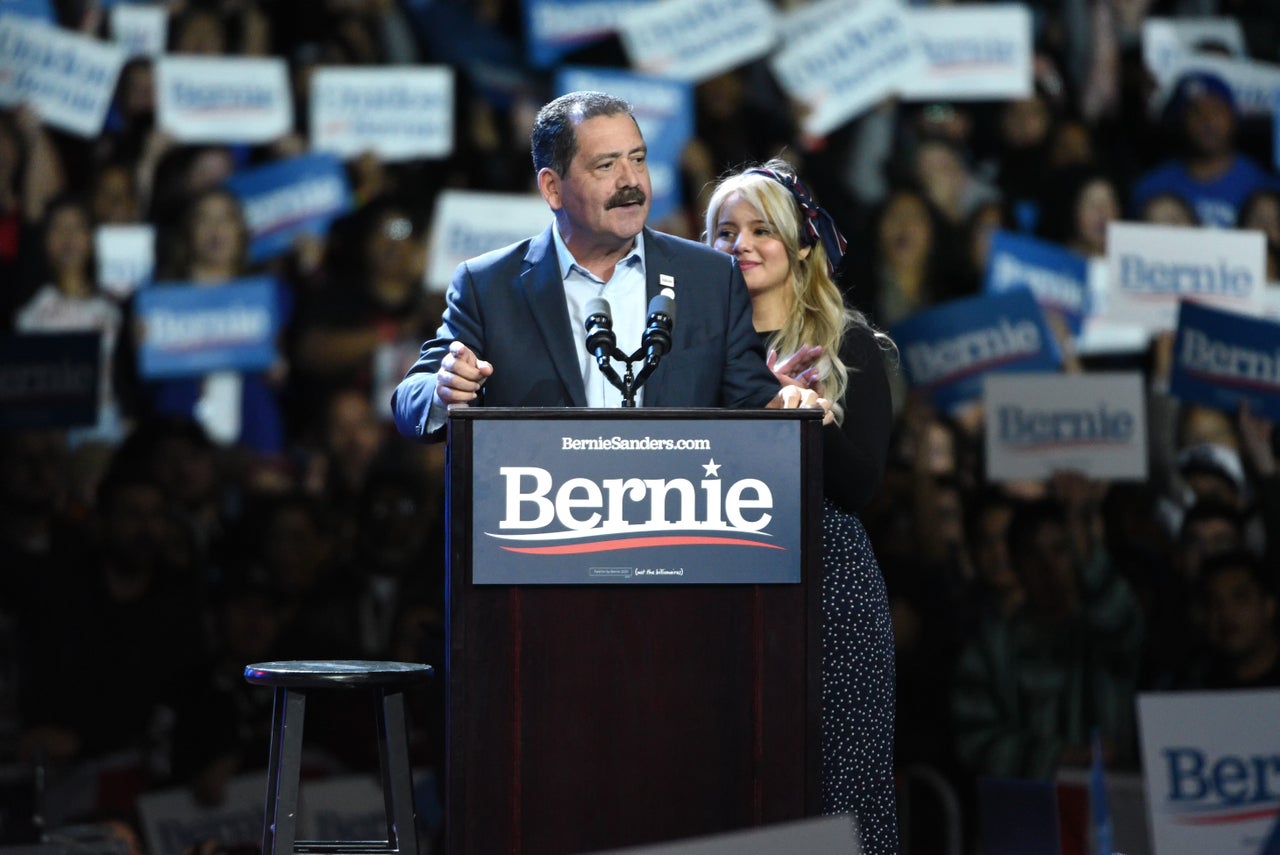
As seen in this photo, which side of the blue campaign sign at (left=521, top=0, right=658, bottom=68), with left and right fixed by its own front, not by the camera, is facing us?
front

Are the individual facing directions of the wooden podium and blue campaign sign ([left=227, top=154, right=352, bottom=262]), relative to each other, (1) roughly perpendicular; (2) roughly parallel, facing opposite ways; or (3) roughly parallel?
roughly parallel

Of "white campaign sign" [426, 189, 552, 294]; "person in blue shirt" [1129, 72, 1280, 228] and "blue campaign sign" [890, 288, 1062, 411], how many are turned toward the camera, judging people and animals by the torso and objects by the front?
3

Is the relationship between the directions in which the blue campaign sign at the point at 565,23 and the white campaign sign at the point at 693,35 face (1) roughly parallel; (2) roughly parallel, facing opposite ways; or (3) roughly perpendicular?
roughly parallel

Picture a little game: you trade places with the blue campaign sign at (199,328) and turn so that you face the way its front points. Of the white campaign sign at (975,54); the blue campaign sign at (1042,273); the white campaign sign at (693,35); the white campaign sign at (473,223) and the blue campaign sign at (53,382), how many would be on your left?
4

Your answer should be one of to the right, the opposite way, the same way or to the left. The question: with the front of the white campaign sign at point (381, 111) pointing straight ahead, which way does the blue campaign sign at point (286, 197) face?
the same way

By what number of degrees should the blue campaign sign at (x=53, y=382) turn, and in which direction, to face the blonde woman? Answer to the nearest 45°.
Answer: approximately 45° to its left

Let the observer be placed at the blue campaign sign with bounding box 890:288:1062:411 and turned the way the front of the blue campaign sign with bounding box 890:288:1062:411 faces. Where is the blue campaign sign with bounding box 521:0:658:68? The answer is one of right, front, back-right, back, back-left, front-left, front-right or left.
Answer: right

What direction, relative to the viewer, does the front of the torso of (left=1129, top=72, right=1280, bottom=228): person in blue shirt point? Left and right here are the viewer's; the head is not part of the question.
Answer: facing the viewer

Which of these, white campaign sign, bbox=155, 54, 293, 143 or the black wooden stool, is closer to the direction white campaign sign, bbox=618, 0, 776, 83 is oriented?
the black wooden stool

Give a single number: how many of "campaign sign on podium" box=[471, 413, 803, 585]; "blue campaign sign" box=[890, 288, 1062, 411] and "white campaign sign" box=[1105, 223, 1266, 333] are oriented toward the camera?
3

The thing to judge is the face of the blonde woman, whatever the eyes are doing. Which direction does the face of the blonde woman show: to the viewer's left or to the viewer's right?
to the viewer's left

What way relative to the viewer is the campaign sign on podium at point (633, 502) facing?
toward the camera

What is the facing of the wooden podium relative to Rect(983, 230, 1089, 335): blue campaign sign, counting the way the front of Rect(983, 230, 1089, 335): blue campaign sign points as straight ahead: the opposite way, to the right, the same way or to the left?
the same way

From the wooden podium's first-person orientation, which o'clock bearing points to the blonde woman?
The blonde woman is roughly at 7 o'clock from the wooden podium.

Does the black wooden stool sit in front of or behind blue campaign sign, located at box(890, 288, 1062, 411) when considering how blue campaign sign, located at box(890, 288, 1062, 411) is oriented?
in front

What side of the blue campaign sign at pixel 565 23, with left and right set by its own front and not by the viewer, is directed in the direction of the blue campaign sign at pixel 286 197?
right

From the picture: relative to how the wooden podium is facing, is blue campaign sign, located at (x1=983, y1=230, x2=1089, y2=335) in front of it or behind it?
behind

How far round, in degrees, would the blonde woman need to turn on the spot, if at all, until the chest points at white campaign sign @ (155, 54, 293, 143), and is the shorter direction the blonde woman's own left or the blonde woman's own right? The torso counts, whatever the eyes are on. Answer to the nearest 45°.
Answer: approximately 90° to the blonde woman's own right

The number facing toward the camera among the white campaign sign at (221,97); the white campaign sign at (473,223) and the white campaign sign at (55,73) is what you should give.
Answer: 3
